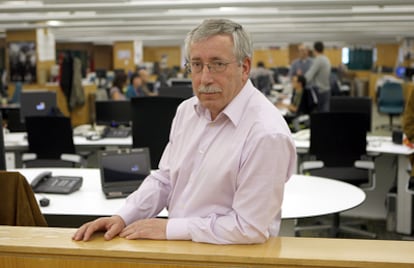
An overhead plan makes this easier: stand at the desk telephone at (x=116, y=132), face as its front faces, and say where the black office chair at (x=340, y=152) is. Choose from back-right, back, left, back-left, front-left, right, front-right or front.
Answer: front-left

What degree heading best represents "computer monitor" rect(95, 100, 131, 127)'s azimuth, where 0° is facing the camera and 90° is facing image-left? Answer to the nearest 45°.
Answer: approximately 0°

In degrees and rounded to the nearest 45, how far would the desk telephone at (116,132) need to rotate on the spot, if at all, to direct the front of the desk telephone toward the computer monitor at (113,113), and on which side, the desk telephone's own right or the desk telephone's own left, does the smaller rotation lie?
approximately 180°

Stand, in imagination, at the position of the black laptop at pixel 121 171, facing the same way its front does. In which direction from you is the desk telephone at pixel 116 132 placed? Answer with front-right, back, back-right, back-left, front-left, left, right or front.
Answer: back

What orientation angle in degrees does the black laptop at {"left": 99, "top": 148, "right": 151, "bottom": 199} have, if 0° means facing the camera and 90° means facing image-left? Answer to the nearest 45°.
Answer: approximately 0°

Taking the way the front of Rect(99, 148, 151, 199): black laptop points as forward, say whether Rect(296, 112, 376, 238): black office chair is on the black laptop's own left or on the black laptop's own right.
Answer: on the black laptop's own left

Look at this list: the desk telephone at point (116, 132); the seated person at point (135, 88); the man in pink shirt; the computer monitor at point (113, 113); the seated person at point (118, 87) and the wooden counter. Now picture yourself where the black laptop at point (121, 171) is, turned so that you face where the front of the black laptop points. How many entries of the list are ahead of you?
2

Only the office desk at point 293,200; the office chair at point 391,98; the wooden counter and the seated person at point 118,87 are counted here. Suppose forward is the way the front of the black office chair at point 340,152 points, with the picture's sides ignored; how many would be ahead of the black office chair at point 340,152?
2

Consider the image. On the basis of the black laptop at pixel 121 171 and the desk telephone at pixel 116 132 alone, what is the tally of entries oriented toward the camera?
2

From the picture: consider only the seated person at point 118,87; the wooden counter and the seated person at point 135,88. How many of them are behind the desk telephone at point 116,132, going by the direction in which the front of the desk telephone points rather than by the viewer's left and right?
2

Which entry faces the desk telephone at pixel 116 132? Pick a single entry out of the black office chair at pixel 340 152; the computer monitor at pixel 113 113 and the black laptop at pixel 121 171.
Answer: the computer monitor at pixel 113 113
